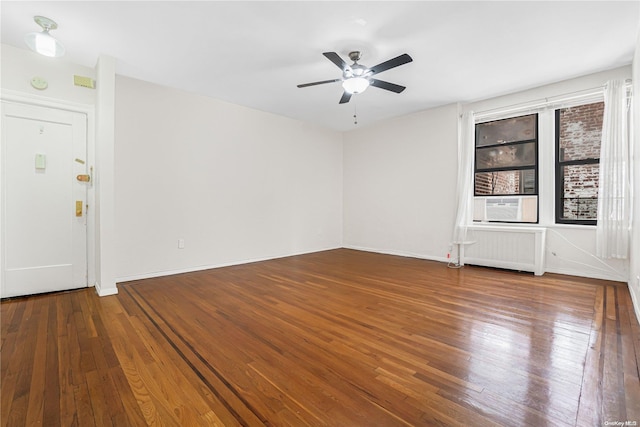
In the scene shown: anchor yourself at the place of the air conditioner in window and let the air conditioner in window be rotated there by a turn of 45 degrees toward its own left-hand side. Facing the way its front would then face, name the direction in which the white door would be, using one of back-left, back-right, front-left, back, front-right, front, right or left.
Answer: right

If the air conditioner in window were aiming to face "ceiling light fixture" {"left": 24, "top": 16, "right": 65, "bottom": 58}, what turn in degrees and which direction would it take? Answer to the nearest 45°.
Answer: approximately 45° to its right

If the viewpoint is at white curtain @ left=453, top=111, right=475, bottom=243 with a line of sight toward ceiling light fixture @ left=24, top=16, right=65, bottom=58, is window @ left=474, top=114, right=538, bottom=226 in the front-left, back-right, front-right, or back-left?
back-left

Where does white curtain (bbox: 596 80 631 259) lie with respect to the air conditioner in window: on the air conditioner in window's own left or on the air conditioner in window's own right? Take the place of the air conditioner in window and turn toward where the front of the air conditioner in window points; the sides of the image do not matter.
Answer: on the air conditioner in window's own left

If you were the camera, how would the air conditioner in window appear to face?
facing the viewer

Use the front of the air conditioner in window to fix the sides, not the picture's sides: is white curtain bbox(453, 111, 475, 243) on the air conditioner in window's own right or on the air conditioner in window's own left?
on the air conditioner in window's own right
